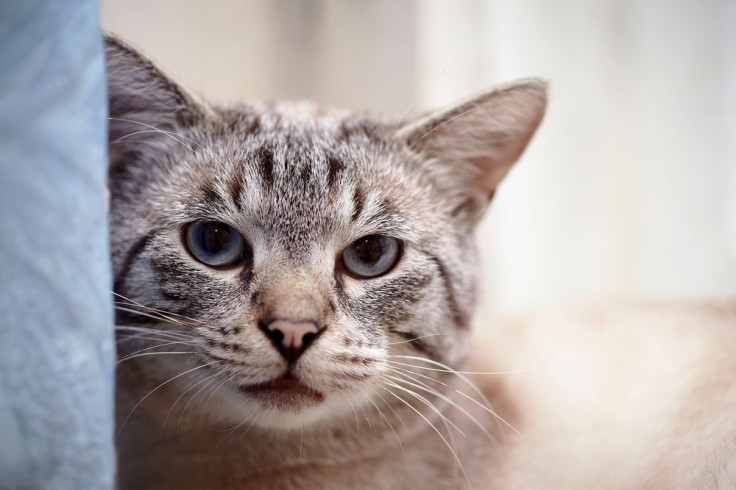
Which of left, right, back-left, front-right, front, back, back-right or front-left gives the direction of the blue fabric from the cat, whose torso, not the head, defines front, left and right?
front

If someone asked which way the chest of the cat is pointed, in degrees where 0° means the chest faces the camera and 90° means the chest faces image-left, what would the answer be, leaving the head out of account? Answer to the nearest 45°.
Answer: approximately 45°
